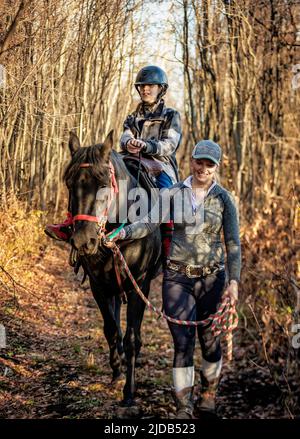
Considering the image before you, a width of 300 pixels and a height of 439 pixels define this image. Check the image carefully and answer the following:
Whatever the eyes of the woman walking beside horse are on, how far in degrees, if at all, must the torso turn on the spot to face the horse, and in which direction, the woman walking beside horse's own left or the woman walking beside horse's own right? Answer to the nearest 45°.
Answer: approximately 135° to the woman walking beside horse's own right

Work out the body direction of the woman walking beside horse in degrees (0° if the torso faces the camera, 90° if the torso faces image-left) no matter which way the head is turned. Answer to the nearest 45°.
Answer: approximately 0°
